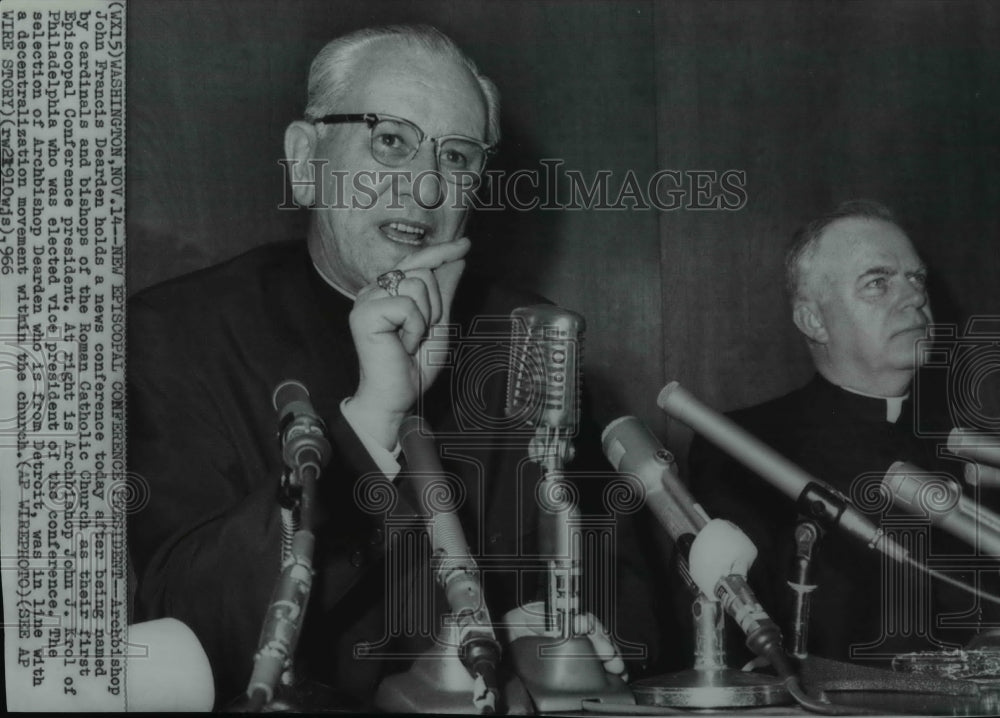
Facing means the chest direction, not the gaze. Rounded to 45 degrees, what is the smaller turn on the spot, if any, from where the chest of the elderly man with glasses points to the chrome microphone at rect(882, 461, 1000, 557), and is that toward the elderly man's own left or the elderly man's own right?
approximately 45° to the elderly man's own left

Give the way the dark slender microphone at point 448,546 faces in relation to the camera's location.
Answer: facing away from the viewer and to the left of the viewer

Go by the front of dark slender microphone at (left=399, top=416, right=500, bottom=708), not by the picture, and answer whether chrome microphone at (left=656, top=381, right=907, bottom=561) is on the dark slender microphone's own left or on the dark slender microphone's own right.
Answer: on the dark slender microphone's own right

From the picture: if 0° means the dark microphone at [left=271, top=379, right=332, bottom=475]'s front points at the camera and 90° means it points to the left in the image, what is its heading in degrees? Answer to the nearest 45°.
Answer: approximately 180°

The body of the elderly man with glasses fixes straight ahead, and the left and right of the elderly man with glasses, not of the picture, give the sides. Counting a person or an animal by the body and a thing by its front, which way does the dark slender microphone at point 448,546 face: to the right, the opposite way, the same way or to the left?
the opposite way

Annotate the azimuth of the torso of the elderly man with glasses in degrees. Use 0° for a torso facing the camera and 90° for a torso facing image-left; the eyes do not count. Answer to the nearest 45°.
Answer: approximately 315°
